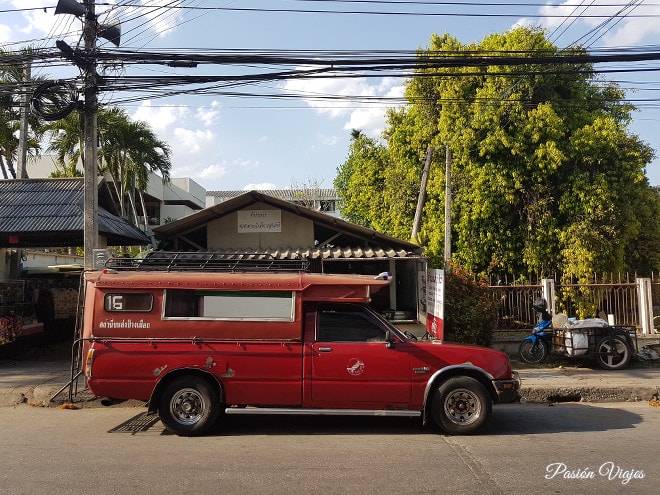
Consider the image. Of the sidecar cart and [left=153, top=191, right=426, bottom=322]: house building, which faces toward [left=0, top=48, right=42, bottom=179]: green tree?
the sidecar cart

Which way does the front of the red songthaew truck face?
to the viewer's right

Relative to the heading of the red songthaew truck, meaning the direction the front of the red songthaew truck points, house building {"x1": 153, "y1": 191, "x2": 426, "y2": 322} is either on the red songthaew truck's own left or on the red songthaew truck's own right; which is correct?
on the red songthaew truck's own left

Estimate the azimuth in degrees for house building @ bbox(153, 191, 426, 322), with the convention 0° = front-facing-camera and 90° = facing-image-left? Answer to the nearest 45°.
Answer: approximately 0°

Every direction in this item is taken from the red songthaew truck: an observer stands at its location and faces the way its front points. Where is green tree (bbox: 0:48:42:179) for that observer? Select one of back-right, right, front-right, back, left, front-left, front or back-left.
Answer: back-left

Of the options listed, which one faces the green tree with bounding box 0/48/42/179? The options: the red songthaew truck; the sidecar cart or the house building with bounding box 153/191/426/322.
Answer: the sidecar cart

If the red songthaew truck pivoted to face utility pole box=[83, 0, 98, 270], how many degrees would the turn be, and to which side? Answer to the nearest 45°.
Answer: approximately 135° to its left

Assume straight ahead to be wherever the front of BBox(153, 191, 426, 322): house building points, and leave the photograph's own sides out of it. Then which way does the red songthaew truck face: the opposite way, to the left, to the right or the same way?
to the left

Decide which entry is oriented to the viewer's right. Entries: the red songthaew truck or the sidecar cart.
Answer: the red songthaew truck

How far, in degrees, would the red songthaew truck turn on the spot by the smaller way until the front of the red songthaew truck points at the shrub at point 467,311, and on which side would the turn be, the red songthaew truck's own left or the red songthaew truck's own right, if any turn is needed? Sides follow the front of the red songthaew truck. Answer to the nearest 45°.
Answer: approximately 45° to the red songthaew truck's own left

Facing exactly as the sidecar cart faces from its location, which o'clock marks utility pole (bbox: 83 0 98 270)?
The utility pole is roughly at 11 o'clock from the sidecar cart.

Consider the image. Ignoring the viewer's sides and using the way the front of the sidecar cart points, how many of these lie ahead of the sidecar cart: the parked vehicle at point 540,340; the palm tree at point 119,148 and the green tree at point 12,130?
3

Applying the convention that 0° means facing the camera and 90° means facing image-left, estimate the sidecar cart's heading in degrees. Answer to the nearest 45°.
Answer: approximately 90°
